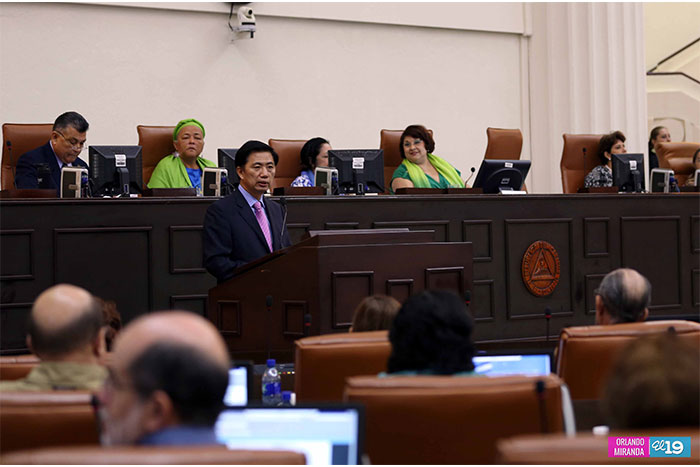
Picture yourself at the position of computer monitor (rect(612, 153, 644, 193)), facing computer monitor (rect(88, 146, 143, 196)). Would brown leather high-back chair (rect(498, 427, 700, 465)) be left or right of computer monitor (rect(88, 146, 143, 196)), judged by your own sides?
left

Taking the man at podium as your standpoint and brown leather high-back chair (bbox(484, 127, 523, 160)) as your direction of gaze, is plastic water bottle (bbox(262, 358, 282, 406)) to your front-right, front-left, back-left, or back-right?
back-right

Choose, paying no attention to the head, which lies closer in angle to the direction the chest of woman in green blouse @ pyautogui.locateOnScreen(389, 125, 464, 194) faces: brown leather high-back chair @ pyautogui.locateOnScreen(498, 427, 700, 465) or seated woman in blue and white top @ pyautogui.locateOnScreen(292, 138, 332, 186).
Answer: the brown leather high-back chair

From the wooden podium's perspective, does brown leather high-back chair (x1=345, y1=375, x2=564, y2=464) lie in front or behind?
in front

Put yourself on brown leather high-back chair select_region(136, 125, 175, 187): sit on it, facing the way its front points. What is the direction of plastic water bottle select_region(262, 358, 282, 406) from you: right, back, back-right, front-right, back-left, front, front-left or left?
front-right

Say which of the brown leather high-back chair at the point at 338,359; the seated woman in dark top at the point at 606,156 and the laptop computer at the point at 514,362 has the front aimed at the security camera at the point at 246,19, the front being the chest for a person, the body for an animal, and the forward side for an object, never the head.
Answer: the brown leather high-back chair

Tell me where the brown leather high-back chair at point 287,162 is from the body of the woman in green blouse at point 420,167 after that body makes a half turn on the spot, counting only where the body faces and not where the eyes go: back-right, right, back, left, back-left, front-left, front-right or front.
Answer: left

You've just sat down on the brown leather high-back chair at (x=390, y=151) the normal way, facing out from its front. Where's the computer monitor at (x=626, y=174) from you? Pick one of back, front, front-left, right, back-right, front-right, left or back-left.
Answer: left

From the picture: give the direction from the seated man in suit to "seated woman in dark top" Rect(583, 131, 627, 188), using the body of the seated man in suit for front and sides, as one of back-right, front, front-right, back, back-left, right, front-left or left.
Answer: front-left

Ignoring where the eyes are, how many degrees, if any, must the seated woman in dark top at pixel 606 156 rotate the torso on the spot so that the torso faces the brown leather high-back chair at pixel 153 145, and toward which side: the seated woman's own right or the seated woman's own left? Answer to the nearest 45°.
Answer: approximately 90° to the seated woman's own right

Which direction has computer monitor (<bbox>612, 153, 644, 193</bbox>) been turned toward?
away from the camera

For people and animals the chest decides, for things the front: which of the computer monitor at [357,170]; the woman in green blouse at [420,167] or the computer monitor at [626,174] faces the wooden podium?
the woman in green blouse

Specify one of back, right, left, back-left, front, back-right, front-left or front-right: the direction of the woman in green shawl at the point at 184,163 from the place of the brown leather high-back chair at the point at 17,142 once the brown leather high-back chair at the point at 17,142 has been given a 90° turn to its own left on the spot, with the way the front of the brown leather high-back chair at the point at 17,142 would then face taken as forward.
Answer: front

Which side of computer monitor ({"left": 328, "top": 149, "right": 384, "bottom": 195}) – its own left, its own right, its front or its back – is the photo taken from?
back

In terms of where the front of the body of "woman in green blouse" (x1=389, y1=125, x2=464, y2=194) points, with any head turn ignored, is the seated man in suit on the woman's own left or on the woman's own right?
on the woman's own right

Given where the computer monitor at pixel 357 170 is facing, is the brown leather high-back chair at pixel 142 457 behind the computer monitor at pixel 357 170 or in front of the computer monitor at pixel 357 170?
behind

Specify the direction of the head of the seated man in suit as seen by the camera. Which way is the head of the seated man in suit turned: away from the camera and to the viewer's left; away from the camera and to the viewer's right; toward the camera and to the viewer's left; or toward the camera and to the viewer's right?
toward the camera and to the viewer's right
